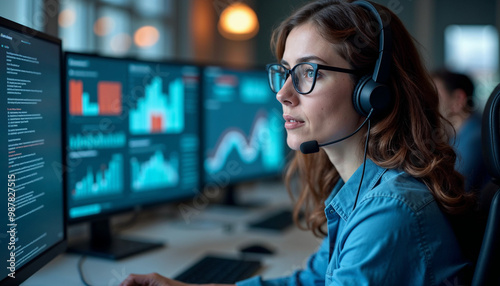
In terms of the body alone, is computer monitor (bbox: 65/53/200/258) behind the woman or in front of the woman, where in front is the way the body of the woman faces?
in front

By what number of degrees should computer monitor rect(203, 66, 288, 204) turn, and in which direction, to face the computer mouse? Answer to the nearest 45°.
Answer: approximately 45° to its right

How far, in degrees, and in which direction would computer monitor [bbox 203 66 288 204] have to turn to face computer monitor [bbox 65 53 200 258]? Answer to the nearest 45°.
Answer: approximately 90° to its right

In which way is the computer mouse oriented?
to the viewer's left

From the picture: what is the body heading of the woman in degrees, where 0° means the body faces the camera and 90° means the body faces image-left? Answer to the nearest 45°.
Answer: approximately 90°

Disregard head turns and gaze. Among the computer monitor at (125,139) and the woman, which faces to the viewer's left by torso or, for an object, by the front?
the woman

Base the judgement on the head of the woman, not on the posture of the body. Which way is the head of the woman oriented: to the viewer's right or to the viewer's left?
to the viewer's left

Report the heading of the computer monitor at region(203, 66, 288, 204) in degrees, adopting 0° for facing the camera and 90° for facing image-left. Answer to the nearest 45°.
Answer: approximately 315°
